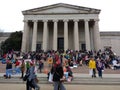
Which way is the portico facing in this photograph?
toward the camera
